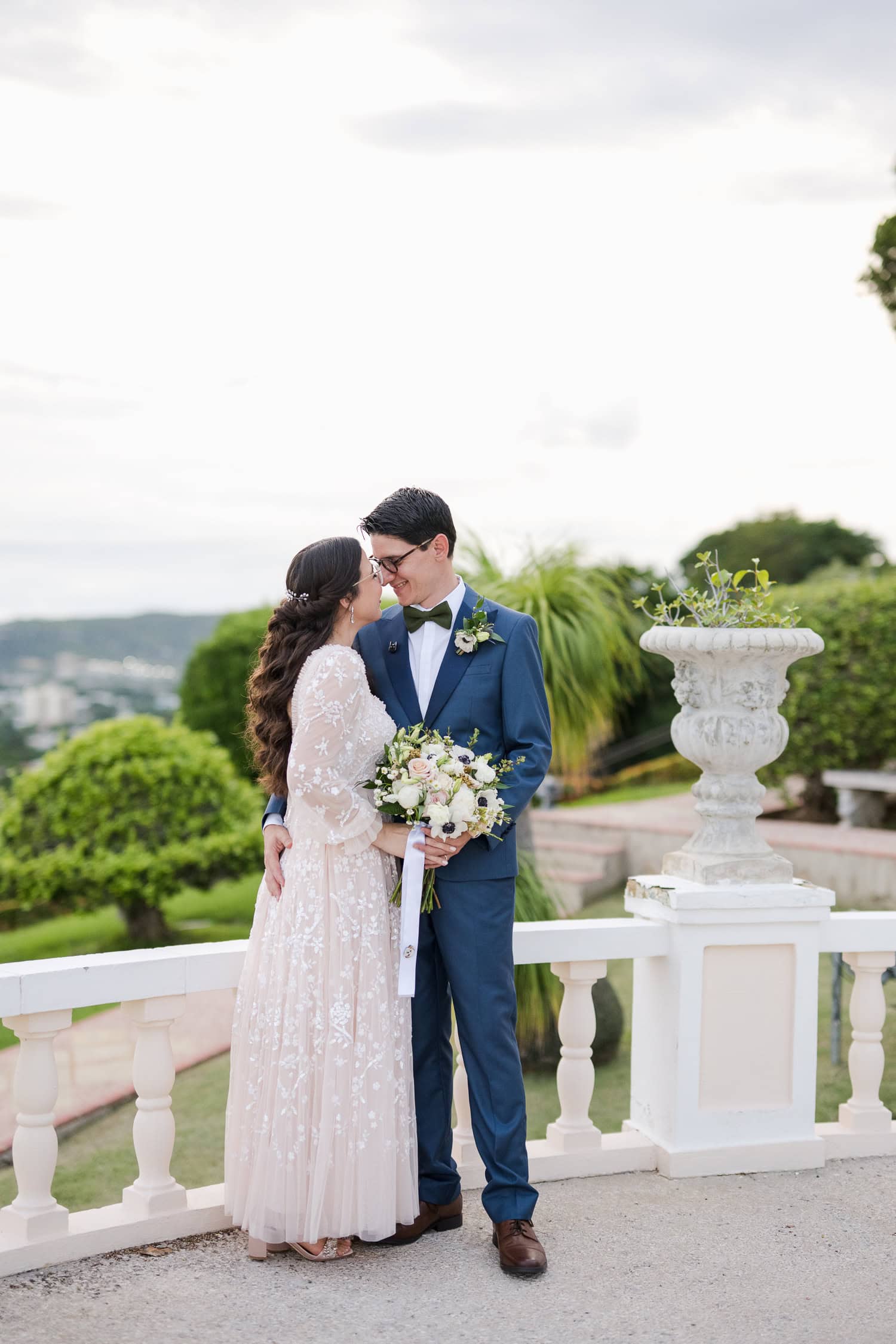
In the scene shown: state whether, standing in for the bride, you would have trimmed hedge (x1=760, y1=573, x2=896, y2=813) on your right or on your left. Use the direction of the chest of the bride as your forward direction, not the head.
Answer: on your left

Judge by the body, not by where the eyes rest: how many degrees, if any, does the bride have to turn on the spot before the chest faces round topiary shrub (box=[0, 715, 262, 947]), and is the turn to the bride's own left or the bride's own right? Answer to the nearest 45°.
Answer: approximately 90° to the bride's own left

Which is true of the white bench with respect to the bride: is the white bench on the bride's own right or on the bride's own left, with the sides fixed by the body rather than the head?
on the bride's own left

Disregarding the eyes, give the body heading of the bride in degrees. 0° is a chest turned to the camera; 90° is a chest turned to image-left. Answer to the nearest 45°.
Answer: approximately 270°

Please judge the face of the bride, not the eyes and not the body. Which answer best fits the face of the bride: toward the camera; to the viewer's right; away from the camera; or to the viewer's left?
to the viewer's right

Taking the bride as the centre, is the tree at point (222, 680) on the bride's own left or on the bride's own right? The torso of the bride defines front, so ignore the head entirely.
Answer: on the bride's own left

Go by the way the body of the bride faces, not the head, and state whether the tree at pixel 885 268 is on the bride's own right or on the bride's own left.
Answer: on the bride's own left

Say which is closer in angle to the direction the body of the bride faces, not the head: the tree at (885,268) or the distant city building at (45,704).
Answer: the tree

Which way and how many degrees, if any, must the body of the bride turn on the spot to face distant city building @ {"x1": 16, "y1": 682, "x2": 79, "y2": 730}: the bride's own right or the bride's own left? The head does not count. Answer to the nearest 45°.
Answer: approximately 90° to the bride's own left

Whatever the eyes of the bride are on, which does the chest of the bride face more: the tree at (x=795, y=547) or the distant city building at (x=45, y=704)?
the tree
